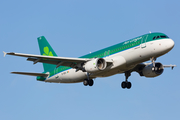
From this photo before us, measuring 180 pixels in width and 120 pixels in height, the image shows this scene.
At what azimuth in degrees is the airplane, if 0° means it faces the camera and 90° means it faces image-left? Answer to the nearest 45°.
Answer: approximately 315°
